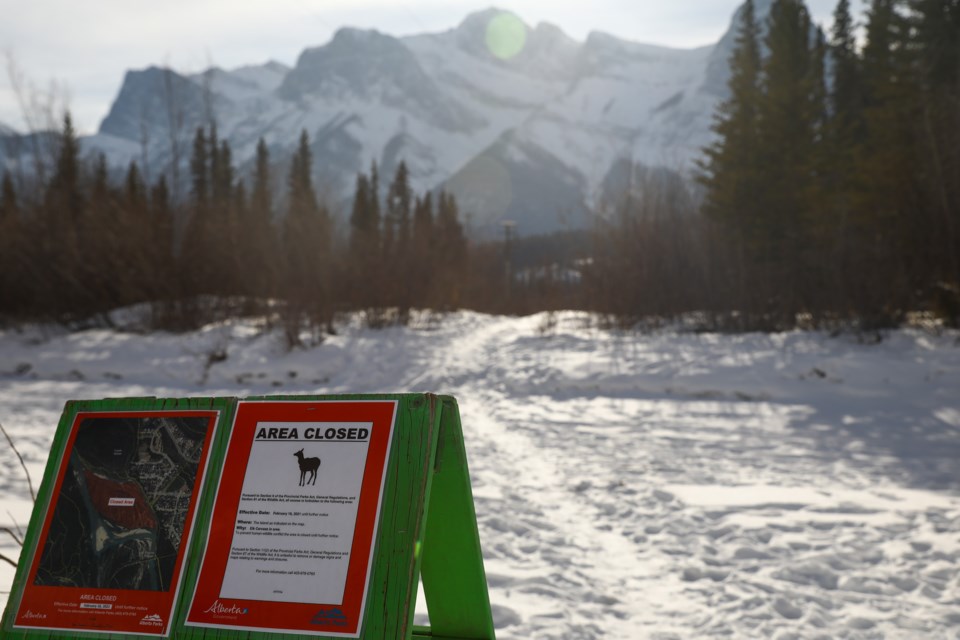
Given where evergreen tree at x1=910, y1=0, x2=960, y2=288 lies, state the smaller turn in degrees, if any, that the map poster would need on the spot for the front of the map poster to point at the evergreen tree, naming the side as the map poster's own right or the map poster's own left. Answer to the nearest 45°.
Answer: approximately 135° to the map poster's own left

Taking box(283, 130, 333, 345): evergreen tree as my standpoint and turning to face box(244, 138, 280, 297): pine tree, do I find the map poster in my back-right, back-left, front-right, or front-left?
back-left

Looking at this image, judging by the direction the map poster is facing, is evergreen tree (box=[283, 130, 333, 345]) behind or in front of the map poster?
behind

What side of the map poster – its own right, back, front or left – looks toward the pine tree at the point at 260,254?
back

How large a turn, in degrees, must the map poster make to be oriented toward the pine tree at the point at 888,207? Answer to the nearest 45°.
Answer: approximately 135° to its left

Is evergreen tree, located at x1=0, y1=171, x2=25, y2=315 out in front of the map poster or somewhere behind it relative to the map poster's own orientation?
behind

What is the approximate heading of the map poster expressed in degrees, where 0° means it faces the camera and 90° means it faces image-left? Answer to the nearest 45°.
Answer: approximately 0°
